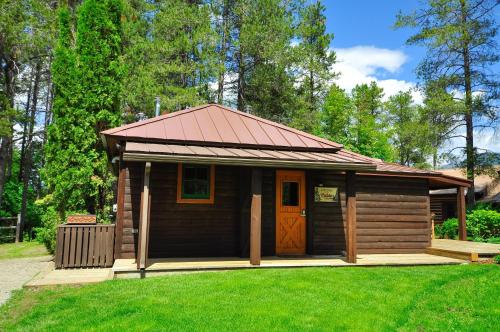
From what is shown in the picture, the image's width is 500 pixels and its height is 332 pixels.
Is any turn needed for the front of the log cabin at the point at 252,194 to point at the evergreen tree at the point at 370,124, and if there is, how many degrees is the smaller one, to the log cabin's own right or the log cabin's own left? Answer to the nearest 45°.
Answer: approximately 180°

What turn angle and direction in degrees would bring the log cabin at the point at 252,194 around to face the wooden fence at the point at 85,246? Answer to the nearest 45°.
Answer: approximately 90° to its right

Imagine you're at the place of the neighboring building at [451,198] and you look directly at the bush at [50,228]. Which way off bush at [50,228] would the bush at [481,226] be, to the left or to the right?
left

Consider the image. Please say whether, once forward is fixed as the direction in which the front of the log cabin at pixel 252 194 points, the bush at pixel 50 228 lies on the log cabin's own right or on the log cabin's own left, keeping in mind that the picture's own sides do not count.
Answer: on the log cabin's own right

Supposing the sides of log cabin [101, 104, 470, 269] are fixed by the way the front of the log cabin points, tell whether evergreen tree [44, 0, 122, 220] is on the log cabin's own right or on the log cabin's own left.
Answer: on the log cabin's own right

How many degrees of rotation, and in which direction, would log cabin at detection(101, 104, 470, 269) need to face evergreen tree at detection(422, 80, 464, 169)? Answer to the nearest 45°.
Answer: approximately 135° to its left

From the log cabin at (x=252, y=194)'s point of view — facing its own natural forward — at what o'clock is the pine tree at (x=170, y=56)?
The pine tree is roughly at 5 o'clock from the log cabin.

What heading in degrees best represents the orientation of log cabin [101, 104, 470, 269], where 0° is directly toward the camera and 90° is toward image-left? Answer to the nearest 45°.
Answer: approximately 0°

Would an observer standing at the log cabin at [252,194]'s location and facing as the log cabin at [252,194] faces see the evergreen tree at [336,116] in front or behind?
behind
